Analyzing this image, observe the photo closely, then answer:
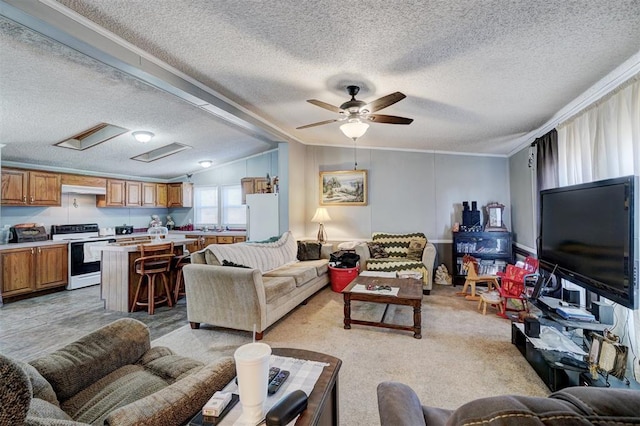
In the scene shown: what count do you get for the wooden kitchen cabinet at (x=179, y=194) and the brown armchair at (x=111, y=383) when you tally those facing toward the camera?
1

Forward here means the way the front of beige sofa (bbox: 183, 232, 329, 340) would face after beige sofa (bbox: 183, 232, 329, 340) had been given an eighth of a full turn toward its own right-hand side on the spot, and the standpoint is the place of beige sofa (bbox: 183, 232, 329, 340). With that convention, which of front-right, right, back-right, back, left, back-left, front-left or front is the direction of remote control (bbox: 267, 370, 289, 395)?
front

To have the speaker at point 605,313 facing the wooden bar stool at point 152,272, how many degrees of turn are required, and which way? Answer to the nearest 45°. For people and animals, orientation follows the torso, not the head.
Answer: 0° — it already faces it

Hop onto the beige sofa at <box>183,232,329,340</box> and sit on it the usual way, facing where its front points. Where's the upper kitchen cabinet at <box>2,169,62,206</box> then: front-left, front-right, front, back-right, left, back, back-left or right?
back

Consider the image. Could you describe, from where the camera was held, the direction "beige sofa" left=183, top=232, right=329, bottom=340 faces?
facing the viewer and to the right of the viewer

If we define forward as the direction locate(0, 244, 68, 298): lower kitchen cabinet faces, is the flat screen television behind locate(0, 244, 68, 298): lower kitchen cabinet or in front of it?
in front

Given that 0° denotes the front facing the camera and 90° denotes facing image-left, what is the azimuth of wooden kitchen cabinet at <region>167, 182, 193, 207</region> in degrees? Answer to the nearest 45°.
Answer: approximately 0°

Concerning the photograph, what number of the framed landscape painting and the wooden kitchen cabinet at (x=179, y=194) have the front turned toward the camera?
2

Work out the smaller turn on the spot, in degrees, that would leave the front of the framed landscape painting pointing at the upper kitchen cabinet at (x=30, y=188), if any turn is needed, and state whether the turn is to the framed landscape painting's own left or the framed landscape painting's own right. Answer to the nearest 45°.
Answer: approximately 90° to the framed landscape painting's own right

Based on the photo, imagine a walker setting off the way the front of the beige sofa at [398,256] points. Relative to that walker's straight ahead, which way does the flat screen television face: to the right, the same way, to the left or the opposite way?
to the right

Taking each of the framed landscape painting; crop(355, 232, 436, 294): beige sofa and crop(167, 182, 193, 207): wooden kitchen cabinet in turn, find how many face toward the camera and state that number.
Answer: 3

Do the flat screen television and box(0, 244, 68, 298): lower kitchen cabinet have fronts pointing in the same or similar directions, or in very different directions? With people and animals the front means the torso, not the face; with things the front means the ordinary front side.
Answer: very different directions

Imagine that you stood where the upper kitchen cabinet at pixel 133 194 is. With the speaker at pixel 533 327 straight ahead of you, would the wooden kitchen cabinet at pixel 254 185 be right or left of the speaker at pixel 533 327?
left
